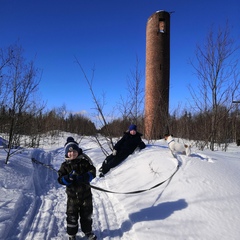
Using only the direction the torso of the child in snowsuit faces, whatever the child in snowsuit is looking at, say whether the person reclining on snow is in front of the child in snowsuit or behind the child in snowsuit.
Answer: behind

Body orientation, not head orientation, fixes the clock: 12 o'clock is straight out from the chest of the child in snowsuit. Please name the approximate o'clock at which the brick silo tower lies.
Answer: The brick silo tower is roughly at 7 o'clock from the child in snowsuit.

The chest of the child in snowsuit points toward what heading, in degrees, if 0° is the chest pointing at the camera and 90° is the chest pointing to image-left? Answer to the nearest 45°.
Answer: approximately 0°
